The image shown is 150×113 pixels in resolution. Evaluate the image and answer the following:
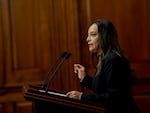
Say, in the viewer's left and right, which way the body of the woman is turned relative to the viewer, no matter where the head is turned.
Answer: facing to the left of the viewer

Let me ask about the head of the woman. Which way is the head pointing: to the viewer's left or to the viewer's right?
to the viewer's left

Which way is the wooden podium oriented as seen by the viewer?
to the viewer's left

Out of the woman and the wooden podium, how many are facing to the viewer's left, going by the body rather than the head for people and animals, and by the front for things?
2
